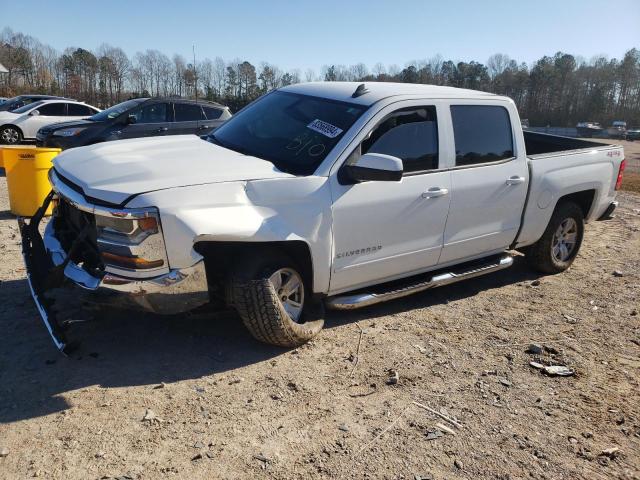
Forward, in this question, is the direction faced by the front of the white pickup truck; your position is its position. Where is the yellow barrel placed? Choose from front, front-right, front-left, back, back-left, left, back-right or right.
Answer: right

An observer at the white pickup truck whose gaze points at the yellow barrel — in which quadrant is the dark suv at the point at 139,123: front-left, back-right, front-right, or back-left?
front-right

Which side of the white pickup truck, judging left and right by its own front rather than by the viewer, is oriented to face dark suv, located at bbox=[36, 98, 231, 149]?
right

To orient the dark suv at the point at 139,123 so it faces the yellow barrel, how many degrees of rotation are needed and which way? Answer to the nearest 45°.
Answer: approximately 45° to its left

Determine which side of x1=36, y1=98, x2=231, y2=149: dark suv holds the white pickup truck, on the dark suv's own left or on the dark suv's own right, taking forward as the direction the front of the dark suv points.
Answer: on the dark suv's own left

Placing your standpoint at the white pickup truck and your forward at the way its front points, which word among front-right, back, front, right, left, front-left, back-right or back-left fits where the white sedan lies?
right

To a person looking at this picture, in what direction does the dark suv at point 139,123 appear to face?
facing the viewer and to the left of the viewer

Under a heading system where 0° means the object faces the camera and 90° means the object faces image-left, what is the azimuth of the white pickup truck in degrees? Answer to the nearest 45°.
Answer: approximately 45°

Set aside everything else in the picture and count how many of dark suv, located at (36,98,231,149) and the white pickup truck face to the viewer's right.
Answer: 0

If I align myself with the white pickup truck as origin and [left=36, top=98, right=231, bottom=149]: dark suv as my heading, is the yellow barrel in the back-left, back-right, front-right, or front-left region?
front-left
